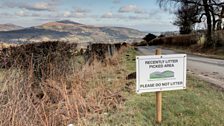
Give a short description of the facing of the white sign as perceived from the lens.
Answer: facing the viewer

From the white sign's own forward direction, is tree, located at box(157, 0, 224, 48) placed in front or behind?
behind
